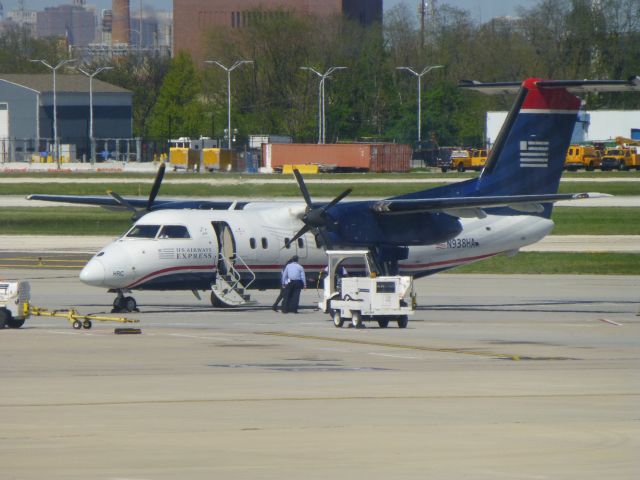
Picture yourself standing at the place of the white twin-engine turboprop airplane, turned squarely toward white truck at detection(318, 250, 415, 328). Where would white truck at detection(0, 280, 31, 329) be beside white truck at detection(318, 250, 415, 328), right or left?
right

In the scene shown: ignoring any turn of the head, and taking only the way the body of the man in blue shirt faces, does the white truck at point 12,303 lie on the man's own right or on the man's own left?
on the man's own left

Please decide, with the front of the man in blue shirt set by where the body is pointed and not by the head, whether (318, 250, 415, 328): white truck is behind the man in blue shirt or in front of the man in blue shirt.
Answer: behind

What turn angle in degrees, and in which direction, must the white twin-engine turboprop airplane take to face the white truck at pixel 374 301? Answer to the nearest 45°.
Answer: approximately 45° to its left

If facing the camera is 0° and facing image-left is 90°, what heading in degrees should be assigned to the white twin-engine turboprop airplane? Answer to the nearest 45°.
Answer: approximately 45°
